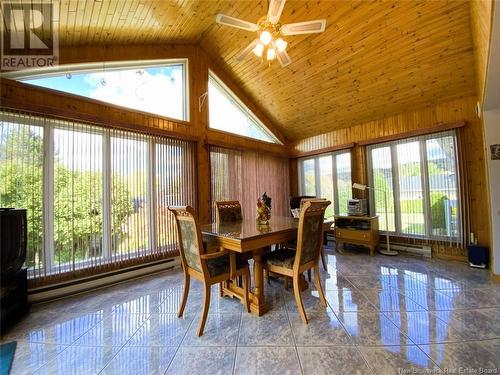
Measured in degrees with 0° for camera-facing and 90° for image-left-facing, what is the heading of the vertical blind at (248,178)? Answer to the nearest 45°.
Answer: approximately 315°

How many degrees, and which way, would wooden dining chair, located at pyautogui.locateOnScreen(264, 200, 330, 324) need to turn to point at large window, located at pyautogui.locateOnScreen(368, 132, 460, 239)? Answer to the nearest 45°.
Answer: approximately 90° to its right

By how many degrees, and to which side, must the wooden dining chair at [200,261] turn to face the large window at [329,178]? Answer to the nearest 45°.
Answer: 0° — it already faces it

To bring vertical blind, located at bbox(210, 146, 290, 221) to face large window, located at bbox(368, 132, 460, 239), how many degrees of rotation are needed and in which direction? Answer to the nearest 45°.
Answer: approximately 45° to its left

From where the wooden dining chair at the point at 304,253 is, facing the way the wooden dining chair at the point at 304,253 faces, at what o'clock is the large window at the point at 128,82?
The large window is roughly at 11 o'clock from the wooden dining chair.

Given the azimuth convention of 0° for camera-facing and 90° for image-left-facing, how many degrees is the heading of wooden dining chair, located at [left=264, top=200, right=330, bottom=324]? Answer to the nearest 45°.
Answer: approximately 135°

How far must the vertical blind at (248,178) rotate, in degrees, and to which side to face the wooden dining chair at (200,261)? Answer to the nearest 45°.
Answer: approximately 45° to its right

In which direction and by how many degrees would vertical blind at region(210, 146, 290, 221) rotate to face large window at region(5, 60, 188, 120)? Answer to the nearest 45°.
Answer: approximately 90° to its right

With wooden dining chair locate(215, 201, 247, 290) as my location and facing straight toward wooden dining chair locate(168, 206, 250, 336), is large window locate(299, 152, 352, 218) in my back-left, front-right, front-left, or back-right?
back-left

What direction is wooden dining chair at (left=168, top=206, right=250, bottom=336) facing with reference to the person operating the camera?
facing away from the viewer and to the right of the viewer
